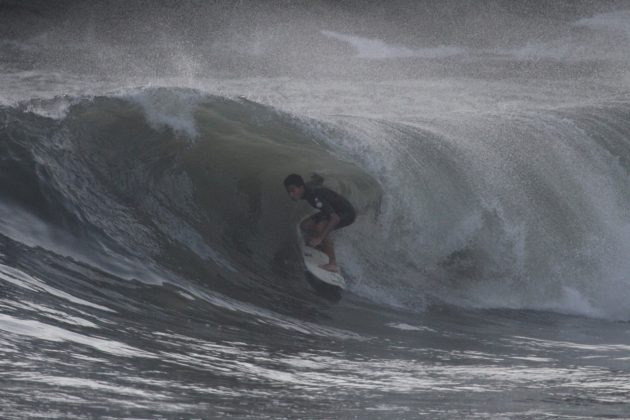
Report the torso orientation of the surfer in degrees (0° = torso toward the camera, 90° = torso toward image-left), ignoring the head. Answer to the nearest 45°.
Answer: approximately 90°
